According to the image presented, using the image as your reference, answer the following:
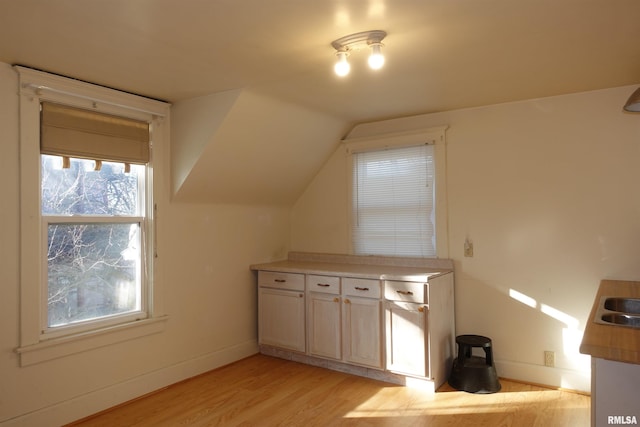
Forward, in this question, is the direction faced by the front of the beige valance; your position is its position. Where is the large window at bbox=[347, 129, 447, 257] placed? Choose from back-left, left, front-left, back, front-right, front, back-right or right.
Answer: front-left

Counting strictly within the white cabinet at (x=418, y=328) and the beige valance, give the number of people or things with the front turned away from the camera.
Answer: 0

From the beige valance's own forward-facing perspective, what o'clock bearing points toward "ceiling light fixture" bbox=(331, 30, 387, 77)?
The ceiling light fixture is roughly at 12 o'clock from the beige valance.

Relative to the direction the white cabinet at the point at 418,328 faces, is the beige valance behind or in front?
in front

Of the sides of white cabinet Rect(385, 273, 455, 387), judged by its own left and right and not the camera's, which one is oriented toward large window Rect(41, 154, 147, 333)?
front

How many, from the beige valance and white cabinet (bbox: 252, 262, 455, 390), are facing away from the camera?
0

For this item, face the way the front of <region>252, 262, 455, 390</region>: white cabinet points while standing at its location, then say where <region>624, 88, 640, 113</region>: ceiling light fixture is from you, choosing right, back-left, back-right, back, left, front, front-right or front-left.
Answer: left

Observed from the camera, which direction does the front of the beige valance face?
facing the viewer and to the right of the viewer

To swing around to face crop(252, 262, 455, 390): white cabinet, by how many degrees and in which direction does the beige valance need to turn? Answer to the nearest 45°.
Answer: approximately 45° to its left

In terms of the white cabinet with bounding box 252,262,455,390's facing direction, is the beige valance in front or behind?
in front

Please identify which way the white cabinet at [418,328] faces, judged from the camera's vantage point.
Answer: facing the viewer and to the left of the viewer

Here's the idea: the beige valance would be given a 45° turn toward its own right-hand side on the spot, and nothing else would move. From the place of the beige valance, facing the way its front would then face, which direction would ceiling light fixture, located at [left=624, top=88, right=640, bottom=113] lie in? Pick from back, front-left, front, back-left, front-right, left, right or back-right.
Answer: front-left

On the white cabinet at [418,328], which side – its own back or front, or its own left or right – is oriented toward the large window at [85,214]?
front
